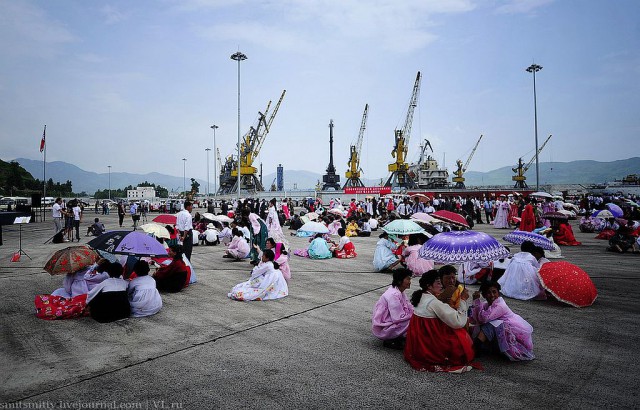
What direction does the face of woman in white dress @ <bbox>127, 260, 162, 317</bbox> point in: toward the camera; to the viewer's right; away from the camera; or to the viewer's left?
away from the camera

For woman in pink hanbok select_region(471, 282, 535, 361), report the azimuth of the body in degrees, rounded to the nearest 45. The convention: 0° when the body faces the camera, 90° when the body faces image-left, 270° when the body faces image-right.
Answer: approximately 90°

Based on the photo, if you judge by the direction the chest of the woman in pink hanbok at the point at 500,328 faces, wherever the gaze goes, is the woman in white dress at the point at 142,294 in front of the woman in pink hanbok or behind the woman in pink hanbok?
in front

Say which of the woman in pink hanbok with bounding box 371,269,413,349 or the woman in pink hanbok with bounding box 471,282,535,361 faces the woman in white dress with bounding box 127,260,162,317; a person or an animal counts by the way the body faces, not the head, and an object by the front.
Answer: the woman in pink hanbok with bounding box 471,282,535,361

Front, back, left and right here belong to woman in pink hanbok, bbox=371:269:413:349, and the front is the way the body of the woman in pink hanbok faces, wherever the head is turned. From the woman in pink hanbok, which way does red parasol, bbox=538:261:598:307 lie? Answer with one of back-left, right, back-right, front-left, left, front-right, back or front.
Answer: front-left

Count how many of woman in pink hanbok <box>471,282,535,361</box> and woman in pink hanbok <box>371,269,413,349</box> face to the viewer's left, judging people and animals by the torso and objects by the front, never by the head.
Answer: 1
